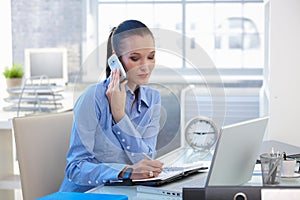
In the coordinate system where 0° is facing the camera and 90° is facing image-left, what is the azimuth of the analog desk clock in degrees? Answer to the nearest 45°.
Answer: approximately 0°

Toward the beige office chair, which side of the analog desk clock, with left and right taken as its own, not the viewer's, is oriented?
right

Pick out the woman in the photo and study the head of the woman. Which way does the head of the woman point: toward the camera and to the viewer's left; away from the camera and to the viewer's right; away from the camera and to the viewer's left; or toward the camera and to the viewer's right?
toward the camera and to the viewer's right

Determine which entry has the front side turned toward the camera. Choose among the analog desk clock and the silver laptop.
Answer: the analog desk clock

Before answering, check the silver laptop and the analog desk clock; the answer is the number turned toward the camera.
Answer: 1

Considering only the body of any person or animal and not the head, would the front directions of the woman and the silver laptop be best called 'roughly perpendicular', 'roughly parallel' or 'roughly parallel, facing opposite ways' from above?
roughly parallel, facing opposite ways

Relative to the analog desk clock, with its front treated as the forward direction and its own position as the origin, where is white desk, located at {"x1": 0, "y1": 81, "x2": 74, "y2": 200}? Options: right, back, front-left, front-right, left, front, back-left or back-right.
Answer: back-right
